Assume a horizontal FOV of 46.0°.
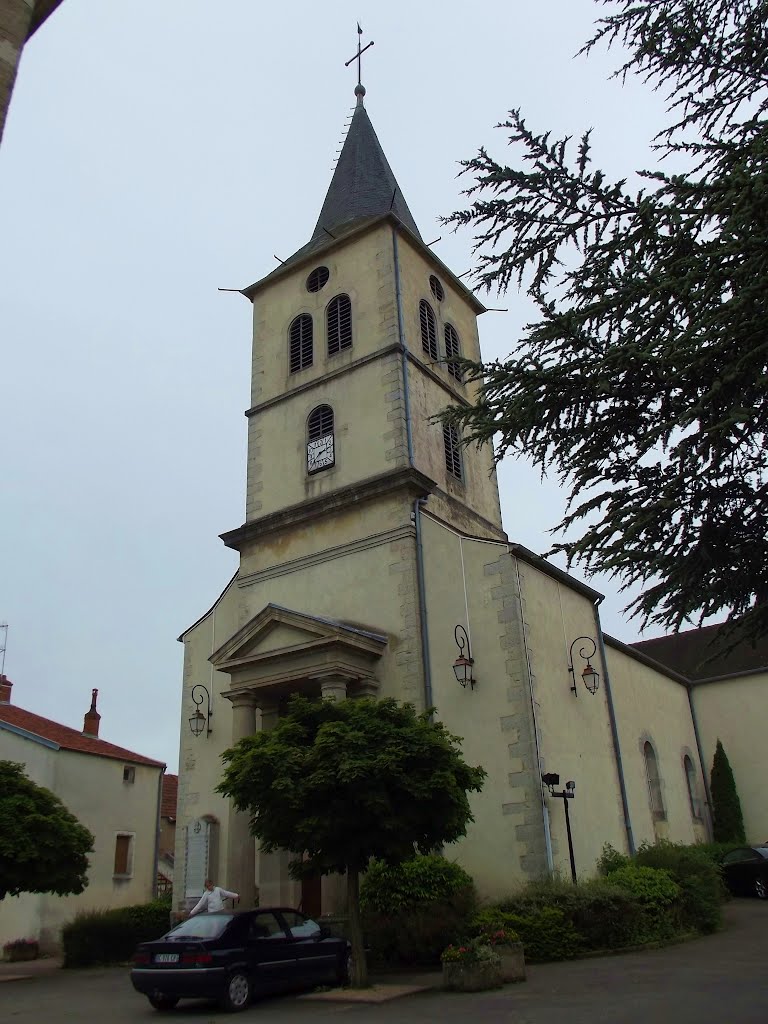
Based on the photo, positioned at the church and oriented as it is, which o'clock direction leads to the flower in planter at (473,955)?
The flower in planter is roughly at 10 o'clock from the church.

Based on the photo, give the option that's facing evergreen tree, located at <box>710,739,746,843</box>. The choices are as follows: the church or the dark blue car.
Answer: the dark blue car

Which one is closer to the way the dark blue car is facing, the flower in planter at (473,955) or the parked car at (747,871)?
the parked car

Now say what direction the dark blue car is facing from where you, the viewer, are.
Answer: facing away from the viewer and to the right of the viewer

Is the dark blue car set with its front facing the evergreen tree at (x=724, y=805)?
yes

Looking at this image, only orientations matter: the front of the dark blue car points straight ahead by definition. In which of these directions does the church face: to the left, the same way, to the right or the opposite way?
the opposite way

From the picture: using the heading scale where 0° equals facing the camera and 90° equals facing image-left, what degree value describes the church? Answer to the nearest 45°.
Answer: approximately 45°

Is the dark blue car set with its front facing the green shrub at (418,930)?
yes
